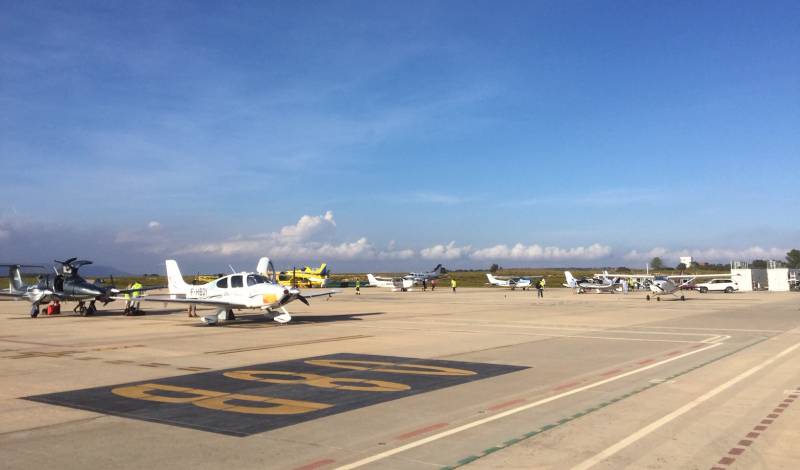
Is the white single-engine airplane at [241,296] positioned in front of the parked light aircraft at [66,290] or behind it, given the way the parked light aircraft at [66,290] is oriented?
in front

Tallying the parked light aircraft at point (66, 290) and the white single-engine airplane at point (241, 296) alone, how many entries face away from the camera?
0

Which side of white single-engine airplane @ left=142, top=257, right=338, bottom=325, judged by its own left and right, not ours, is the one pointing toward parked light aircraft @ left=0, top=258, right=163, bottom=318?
back

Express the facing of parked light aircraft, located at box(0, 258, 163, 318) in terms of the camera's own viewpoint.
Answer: facing the viewer and to the right of the viewer

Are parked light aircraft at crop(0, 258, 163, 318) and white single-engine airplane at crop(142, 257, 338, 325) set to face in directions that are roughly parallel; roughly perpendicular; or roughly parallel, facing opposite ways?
roughly parallel
